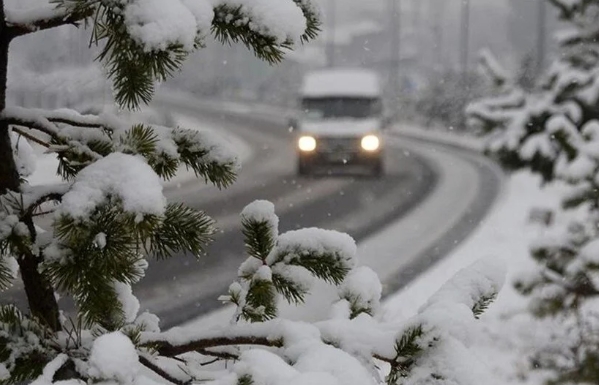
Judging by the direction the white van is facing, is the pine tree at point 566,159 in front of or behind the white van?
in front

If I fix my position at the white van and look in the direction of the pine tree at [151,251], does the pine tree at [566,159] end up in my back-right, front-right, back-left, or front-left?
front-left

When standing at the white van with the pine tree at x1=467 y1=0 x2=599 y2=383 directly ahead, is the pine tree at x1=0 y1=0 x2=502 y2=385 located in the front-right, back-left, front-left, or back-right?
front-right

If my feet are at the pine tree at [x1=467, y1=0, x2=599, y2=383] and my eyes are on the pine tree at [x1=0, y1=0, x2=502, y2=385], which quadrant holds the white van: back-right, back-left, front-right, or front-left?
back-right

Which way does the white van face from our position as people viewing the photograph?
facing the viewer

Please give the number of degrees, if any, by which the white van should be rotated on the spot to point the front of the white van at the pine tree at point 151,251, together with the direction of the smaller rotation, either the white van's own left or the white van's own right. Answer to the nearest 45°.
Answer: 0° — it already faces it
